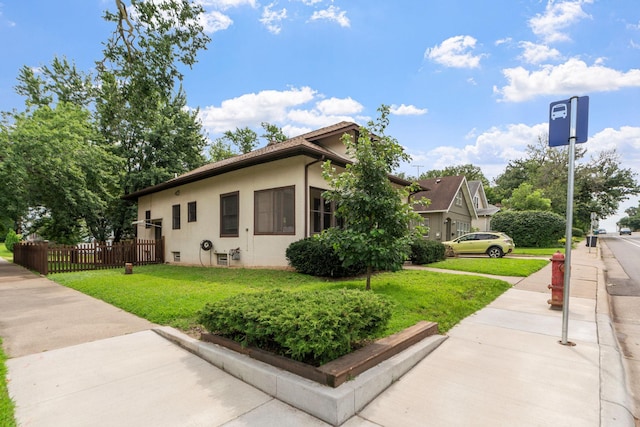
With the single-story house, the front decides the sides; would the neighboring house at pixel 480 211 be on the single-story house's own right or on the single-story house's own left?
on the single-story house's own left

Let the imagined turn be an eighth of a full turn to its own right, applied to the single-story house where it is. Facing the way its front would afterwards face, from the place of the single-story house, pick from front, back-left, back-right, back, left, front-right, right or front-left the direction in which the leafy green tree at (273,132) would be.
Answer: back

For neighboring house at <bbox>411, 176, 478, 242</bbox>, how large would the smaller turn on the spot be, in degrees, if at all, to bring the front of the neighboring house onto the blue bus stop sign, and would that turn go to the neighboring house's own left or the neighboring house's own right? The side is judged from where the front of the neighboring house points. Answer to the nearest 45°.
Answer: approximately 45° to the neighboring house's own right

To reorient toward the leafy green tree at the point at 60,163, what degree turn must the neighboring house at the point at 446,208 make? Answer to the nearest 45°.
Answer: approximately 90° to its right

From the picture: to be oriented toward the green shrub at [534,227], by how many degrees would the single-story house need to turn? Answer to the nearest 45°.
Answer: approximately 90° to its left

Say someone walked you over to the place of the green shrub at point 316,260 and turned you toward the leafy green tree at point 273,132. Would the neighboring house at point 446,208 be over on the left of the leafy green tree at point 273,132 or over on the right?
right

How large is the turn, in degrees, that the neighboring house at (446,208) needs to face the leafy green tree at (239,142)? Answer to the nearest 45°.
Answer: approximately 135° to its right

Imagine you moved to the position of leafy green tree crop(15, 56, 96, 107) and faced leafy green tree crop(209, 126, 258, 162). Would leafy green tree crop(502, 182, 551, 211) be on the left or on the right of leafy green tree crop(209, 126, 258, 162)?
right

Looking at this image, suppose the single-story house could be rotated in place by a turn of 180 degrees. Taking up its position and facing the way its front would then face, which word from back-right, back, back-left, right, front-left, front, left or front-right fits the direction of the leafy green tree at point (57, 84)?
front

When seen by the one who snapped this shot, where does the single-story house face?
facing the viewer and to the right of the viewer

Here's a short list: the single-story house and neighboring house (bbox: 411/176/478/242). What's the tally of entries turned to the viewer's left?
0

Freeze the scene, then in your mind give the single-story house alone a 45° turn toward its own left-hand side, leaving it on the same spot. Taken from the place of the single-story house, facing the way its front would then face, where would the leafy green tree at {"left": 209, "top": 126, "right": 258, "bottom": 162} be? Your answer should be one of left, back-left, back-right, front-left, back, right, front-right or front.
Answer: left

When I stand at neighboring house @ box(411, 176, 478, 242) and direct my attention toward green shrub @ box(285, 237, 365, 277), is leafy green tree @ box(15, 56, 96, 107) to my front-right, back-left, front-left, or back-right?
front-right

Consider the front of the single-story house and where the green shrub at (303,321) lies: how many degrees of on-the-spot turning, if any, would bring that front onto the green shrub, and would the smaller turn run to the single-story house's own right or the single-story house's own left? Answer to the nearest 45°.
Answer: approximately 45° to the single-story house's own right
